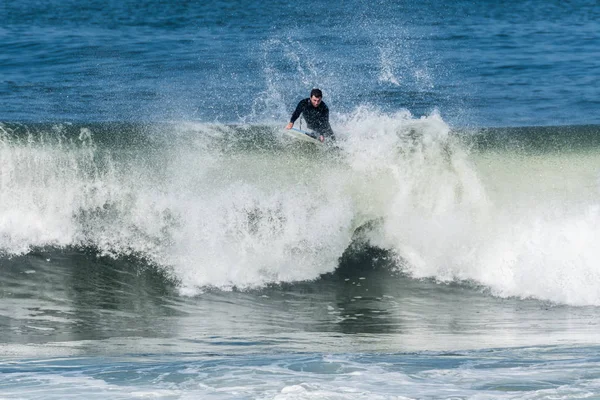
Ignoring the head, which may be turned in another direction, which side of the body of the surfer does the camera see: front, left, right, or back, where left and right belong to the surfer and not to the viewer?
front
